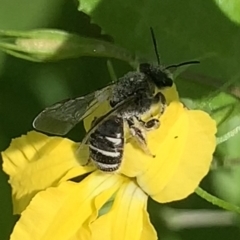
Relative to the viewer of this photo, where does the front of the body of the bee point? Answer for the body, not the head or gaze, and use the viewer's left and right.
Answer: facing away from the viewer and to the right of the viewer
